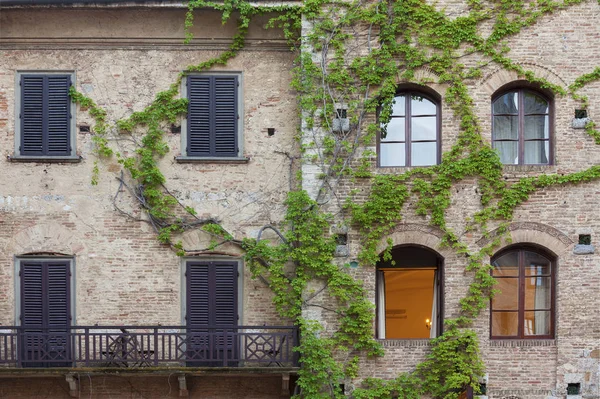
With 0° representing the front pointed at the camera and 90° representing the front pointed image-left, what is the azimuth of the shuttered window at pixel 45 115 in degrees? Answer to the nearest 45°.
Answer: approximately 0°

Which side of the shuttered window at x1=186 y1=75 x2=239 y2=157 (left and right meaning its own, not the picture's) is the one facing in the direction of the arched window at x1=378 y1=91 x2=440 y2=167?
left

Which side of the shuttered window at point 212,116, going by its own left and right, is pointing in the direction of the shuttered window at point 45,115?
right

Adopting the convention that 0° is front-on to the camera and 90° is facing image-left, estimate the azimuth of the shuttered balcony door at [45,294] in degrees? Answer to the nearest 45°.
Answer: approximately 0°

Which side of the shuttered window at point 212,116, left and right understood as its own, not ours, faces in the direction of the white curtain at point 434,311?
left
